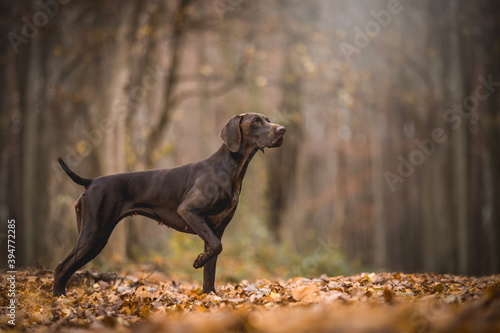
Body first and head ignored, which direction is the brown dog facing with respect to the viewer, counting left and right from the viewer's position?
facing to the right of the viewer
